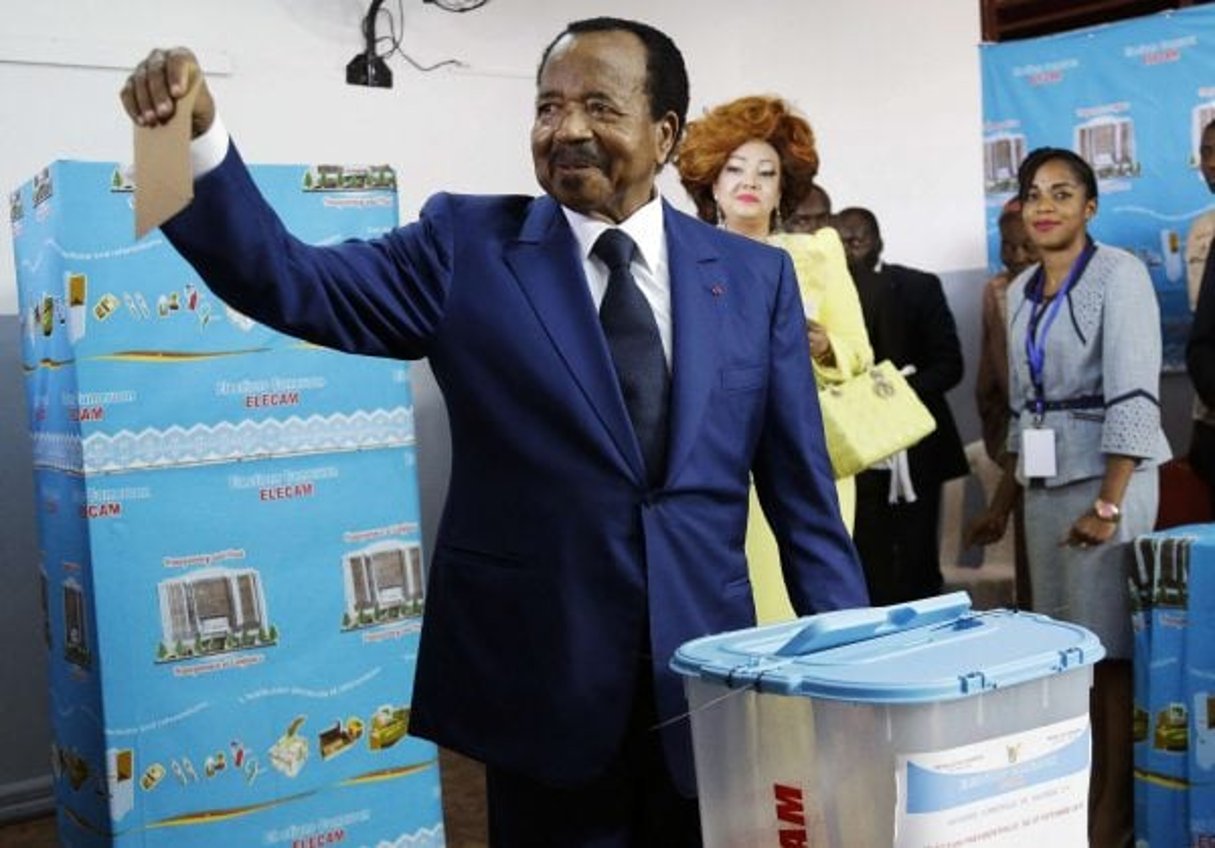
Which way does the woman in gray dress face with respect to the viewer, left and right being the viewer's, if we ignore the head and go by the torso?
facing the viewer and to the left of the viewer

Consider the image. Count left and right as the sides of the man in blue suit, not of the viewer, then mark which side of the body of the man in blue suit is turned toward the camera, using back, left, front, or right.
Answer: front

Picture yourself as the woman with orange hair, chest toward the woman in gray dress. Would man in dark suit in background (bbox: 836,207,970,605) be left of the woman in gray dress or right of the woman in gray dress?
left

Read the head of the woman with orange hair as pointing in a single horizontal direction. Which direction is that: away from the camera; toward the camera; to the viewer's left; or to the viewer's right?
toward the camera

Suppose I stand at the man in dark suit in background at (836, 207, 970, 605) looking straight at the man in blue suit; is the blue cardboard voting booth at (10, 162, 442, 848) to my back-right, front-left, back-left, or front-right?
front-right

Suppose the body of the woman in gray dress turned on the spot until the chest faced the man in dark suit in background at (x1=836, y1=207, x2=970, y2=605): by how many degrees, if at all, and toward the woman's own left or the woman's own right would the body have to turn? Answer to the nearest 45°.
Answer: approximately 135° to the woman's own right
